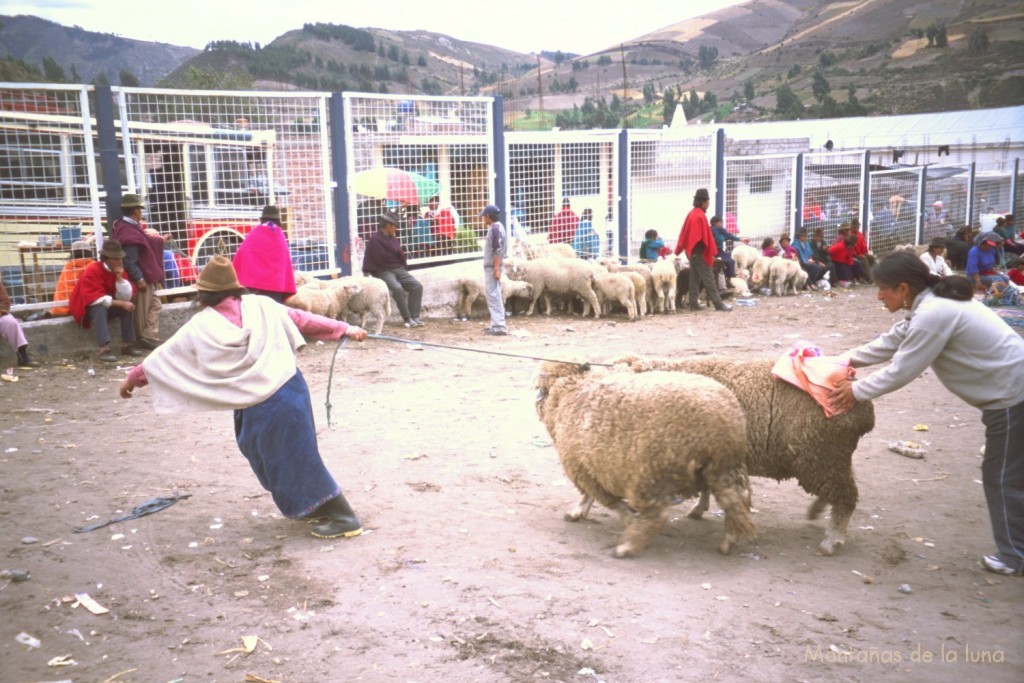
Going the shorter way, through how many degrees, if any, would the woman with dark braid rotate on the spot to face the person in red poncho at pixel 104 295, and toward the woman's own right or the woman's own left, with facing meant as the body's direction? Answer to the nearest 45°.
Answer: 0° — they already face them

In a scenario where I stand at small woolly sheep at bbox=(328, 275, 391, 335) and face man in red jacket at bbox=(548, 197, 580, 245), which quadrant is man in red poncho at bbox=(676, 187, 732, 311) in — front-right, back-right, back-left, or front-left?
front-right

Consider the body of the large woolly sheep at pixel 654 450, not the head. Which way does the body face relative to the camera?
to the viewer's left

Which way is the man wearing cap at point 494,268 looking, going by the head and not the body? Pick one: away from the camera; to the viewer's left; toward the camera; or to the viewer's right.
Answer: to the viewer's left

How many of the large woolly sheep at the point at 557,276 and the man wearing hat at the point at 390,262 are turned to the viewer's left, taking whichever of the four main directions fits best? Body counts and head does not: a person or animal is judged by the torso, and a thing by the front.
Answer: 1

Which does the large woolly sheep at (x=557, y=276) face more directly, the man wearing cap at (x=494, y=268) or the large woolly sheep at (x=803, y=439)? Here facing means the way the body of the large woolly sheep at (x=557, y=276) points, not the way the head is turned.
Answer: the man wearing cap

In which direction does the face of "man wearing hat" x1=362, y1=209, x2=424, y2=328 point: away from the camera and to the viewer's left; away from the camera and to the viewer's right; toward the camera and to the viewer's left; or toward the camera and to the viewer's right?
toward the camera and to the viewer's right

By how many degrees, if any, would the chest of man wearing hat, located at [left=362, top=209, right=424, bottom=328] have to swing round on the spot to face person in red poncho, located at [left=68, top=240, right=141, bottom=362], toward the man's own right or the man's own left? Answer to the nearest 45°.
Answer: approximately 90° to the man's own right

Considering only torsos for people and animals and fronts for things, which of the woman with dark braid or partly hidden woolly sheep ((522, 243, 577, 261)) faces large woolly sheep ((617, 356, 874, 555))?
the woman with dark braid

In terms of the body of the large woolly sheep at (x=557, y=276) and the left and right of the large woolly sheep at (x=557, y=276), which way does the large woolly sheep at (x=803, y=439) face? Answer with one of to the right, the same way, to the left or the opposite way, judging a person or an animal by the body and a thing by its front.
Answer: the same way

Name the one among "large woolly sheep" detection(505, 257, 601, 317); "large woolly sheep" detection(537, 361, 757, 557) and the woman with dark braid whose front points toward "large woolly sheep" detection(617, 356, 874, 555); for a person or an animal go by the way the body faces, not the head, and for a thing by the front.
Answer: the woman with dark braid

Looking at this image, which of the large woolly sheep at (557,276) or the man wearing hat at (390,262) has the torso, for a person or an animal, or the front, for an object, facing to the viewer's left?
the large woolly sheep

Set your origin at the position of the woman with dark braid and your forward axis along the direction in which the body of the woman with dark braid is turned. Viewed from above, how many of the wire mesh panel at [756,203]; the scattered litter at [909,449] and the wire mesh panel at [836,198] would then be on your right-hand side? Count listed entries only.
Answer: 3

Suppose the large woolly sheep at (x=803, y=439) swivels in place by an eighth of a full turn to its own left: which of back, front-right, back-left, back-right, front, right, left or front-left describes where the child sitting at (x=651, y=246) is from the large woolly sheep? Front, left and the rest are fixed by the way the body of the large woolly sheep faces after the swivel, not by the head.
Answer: back-right

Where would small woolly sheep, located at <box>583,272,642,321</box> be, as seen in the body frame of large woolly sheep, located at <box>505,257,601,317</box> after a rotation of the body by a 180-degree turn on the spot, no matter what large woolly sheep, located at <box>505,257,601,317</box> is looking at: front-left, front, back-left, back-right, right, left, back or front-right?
front

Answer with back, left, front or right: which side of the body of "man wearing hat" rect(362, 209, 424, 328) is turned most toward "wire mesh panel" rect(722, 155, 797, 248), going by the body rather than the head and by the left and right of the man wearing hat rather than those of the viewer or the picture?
left

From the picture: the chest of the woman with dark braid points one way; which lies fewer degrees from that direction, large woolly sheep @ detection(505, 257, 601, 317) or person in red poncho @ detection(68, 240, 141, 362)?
the person in red poncho
